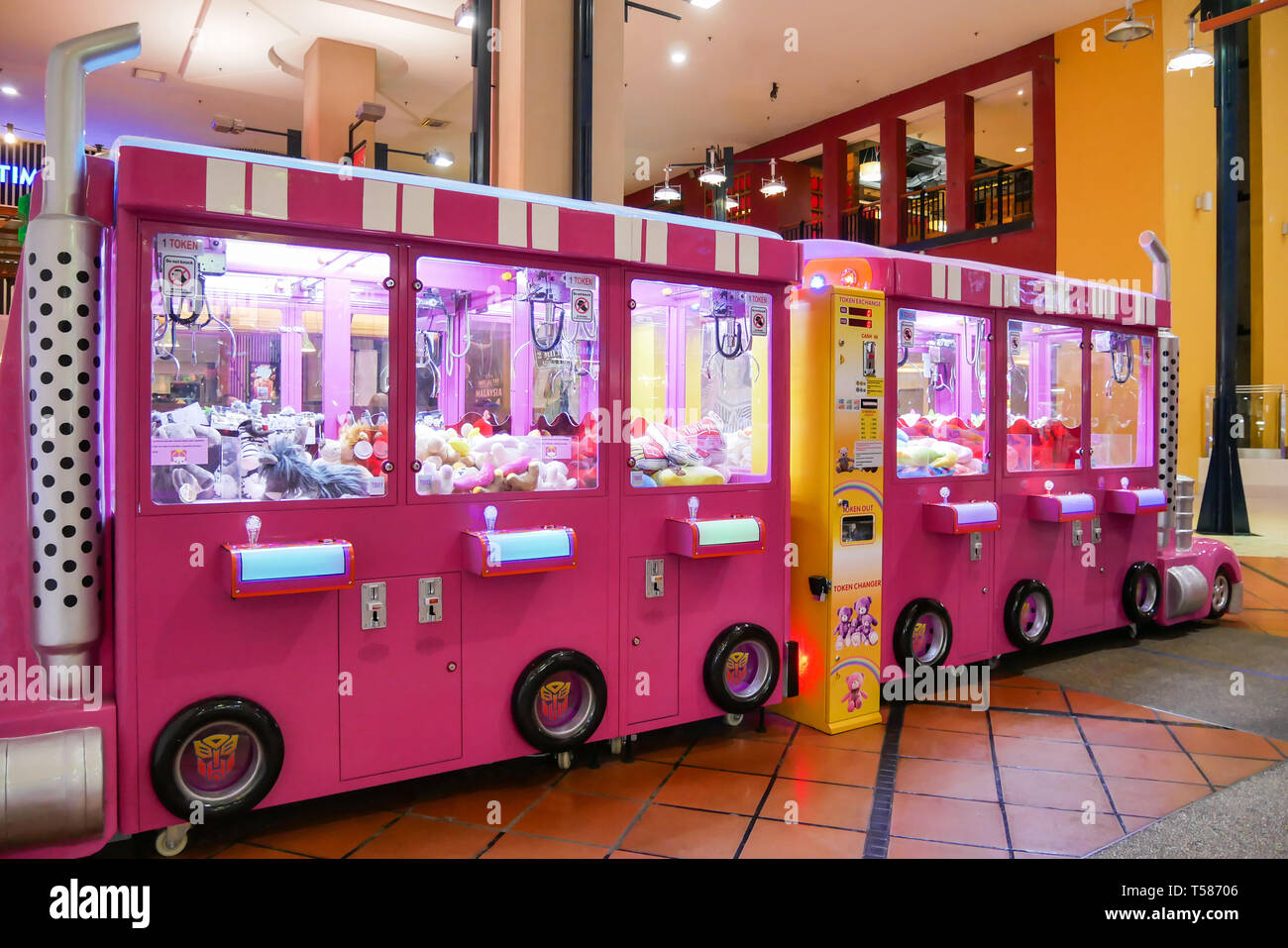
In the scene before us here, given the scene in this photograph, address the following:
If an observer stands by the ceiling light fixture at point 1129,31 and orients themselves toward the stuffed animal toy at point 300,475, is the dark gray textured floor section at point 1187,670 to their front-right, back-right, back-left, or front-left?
front-left

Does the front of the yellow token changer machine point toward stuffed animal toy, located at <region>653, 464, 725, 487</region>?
no

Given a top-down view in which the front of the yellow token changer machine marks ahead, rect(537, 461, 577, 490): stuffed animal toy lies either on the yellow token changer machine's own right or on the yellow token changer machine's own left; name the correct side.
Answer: on the yellow token changer machine's own right

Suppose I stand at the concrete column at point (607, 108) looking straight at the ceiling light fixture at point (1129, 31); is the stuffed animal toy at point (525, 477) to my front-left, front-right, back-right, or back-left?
back-right

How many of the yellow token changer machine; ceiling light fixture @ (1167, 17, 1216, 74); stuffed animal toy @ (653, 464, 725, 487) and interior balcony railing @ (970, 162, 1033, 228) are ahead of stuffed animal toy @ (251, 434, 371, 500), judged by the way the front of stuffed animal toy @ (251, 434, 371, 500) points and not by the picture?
0

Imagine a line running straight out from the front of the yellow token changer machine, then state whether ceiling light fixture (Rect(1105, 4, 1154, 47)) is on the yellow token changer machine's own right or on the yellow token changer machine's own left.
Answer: on the yellow token changer machine's own left

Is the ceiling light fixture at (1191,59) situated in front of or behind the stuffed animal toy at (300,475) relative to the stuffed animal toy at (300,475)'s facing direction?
behind

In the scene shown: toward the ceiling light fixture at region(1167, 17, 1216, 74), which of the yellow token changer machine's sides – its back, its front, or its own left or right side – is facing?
left

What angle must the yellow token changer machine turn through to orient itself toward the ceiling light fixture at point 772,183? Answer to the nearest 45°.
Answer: approximately 135° to its left

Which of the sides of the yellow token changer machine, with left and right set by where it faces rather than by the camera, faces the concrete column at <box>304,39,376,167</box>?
back

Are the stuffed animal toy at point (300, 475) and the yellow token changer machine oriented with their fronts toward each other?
no

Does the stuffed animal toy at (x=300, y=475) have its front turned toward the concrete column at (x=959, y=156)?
no

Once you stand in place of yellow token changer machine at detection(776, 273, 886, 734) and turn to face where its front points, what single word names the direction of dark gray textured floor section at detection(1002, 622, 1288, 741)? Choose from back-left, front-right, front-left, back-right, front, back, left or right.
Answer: left

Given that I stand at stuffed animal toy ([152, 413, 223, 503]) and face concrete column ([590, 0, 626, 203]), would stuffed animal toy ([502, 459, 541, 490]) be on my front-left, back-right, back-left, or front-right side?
front-right

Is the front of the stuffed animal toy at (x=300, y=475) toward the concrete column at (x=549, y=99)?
no
